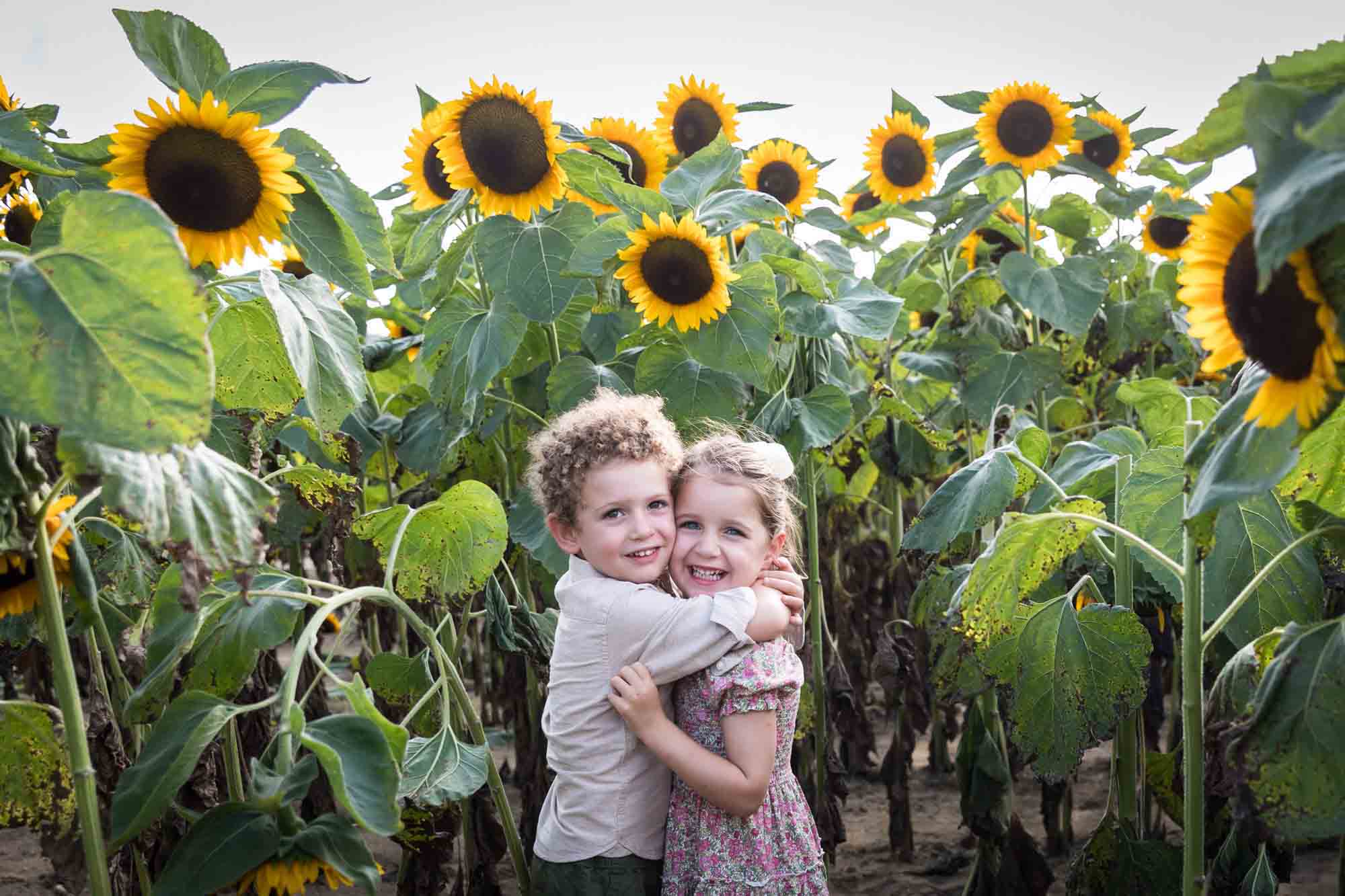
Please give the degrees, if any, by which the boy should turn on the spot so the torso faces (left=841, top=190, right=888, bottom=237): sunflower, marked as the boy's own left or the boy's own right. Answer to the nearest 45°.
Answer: approximately 90° to the boy's own left

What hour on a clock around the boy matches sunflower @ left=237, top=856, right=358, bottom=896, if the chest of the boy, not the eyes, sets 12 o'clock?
The sunflower is roughly at 4 o'clock from the boy.

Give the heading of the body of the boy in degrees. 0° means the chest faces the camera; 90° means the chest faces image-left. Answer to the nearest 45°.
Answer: approximately 270°

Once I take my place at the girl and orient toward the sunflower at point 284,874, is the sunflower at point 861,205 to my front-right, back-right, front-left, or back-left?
back-right

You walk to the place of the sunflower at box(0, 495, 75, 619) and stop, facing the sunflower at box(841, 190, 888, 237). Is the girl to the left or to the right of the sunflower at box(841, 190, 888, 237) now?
right

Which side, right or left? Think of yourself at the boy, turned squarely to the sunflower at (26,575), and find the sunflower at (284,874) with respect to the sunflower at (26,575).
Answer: left

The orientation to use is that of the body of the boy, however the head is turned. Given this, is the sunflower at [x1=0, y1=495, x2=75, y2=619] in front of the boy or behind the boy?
behind
